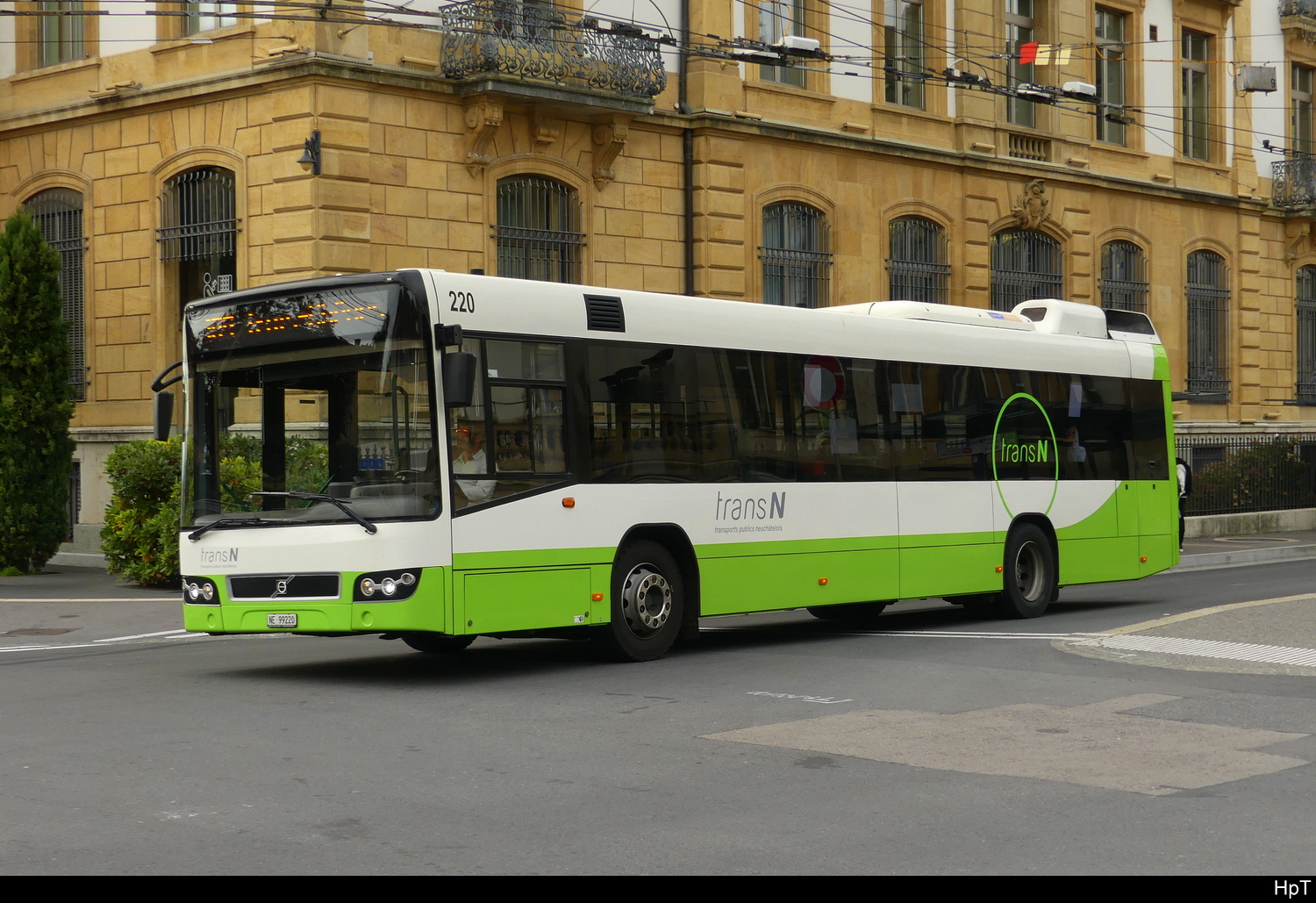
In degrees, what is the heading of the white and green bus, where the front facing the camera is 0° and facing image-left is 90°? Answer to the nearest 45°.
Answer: approximately 45°

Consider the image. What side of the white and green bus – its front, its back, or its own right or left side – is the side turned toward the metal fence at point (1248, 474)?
back

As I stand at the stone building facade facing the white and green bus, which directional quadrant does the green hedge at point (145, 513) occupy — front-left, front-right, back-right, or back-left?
front-right
